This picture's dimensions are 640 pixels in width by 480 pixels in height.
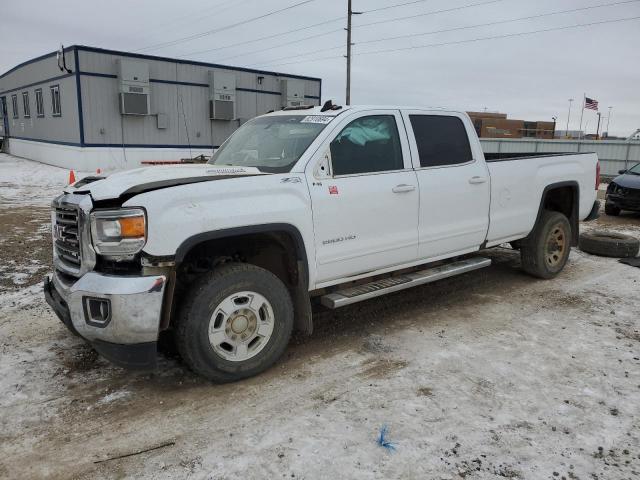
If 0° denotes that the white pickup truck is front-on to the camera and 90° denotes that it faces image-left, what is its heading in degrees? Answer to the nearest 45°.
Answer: approximately 45°

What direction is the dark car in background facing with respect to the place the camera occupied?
facing the viewer and to the left of the viewer

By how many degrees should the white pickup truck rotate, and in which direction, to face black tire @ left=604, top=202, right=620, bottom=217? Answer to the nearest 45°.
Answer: approximately 180°

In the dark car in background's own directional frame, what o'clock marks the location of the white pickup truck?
The white pickup truck is roughly at 11 o'clock from the dark car in background.

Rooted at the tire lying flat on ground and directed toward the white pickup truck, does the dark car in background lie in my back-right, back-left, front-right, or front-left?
back-right

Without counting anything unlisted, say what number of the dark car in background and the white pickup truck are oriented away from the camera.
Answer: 0

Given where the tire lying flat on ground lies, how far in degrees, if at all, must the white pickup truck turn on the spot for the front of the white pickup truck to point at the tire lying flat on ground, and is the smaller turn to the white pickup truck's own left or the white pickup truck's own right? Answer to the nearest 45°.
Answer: approximately 180°

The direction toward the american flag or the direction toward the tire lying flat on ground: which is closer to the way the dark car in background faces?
the tire lying flat on ground

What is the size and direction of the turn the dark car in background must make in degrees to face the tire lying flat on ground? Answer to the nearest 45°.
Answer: approximately 45° to its left

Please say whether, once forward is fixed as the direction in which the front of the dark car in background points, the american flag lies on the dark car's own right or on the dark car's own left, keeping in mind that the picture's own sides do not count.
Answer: on the dark car's own right

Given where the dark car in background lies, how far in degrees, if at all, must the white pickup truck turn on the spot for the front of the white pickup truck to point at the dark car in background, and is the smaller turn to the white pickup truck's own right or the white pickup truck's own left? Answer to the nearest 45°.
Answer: approximately 180°

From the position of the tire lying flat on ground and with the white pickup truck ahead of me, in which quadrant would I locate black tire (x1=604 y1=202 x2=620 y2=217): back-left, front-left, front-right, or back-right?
back-right

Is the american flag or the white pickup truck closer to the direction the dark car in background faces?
the white pickup truck

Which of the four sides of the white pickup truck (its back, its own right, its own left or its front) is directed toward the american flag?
back
